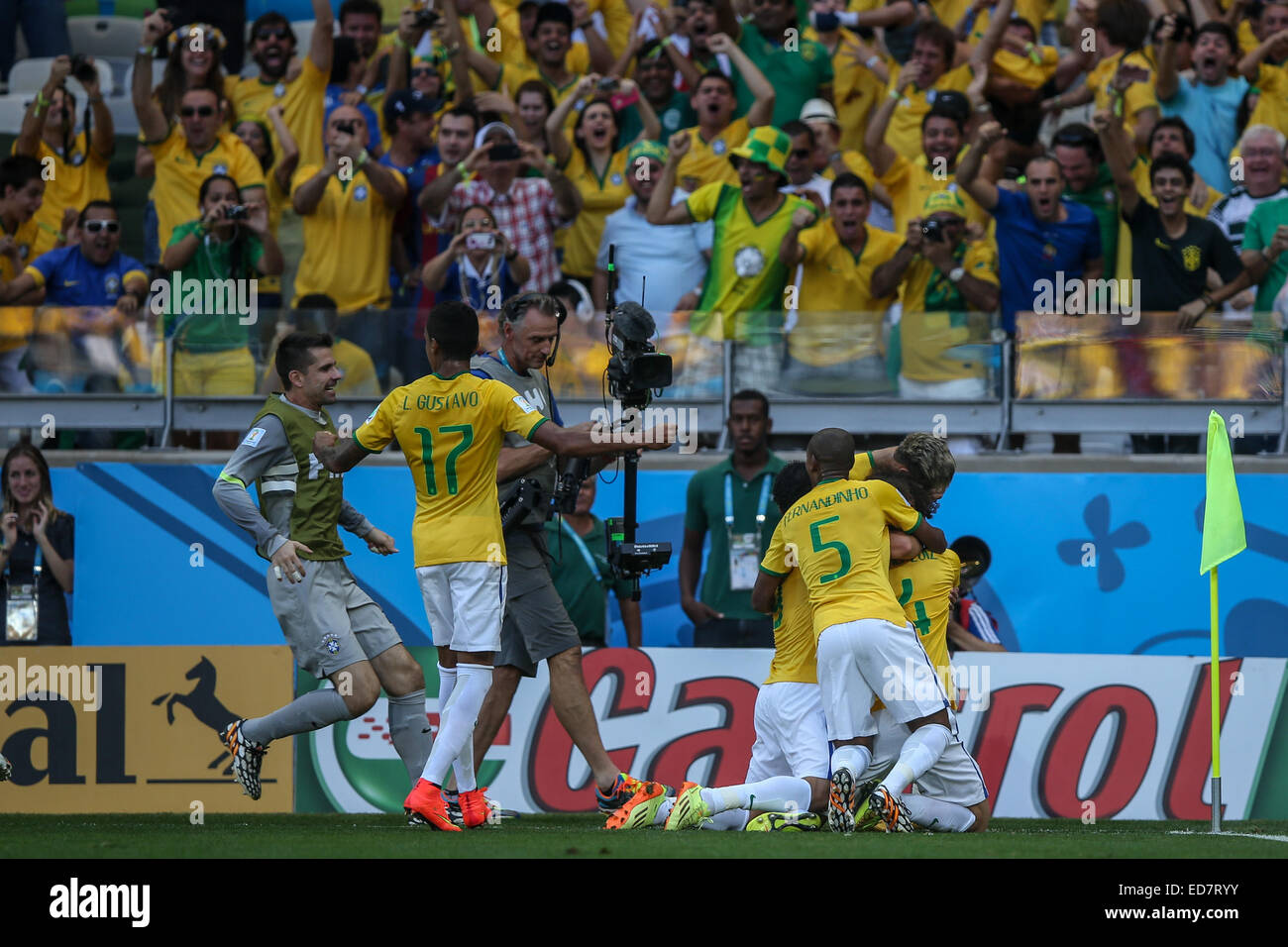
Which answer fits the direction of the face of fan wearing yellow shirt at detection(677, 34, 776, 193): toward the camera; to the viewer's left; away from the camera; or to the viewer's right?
toward the camera

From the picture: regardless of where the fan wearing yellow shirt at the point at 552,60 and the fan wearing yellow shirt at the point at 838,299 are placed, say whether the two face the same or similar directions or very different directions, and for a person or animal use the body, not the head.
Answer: same or similar directions

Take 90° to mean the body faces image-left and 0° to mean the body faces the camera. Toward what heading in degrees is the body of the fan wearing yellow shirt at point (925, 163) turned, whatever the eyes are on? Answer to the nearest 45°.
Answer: approximately 0°

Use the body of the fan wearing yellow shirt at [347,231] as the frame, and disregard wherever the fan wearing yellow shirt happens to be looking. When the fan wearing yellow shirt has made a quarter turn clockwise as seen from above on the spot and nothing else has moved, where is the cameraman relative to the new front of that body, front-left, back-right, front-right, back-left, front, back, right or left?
left

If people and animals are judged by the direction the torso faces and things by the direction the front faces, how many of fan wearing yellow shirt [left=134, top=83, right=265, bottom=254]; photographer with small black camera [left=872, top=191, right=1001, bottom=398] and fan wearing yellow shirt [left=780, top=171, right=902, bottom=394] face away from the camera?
0

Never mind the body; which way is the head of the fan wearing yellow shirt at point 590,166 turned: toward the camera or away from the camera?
toward the camera

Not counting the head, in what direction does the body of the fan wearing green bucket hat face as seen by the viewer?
toward the camera

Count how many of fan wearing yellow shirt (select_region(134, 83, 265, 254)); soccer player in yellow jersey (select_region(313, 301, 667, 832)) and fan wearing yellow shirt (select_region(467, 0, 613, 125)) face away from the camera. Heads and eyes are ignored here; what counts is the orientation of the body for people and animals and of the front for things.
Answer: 1

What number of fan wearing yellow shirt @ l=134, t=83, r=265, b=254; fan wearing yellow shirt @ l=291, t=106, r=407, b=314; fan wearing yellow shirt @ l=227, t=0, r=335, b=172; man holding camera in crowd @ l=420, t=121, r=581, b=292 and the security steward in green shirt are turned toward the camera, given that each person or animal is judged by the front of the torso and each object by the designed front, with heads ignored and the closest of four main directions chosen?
5

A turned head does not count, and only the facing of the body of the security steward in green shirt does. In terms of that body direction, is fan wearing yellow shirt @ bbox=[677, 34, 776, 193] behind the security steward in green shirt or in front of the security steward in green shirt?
behind

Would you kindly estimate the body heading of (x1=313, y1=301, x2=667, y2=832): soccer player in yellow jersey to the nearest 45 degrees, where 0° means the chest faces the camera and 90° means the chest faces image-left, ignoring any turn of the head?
approximately 180°

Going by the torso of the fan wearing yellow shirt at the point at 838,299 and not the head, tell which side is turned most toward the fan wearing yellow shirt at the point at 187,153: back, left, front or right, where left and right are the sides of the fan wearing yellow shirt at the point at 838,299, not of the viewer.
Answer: right

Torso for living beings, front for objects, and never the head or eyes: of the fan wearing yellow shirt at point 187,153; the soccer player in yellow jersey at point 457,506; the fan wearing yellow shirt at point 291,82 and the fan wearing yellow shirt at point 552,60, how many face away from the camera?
1

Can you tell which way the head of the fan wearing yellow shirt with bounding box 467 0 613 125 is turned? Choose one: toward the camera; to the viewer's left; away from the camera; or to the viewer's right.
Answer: toward the camera

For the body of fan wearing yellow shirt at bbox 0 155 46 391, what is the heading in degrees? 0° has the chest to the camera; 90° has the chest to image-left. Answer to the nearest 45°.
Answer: approximately 315°

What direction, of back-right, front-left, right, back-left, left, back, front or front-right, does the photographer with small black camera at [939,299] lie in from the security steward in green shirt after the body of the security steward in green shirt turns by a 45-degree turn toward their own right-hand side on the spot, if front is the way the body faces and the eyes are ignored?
back

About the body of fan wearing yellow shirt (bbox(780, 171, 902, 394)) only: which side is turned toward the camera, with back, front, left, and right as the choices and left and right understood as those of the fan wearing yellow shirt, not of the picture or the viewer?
front

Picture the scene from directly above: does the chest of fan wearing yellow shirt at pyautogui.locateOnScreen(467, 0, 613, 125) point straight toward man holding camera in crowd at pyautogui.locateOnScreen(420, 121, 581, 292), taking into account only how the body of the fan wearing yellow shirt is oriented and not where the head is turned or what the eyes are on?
yes

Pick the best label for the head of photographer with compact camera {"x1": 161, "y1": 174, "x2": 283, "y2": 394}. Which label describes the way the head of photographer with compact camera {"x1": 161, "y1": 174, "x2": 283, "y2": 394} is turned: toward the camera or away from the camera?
toward the camera
